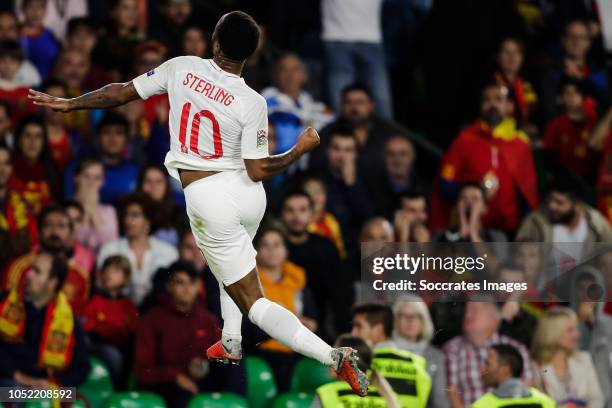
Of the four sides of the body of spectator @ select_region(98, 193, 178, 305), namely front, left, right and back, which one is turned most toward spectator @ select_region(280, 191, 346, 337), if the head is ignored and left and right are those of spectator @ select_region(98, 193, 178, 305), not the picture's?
left

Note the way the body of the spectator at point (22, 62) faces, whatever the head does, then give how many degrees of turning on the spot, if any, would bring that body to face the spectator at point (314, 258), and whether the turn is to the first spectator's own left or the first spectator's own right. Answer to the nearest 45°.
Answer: approximately 45° to the first spectator's own left

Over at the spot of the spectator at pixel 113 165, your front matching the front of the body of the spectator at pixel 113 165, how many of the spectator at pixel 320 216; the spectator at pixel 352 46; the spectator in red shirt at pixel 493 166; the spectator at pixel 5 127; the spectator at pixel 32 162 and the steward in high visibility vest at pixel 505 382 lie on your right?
2

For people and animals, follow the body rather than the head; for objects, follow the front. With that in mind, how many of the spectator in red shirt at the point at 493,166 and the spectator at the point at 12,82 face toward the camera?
2

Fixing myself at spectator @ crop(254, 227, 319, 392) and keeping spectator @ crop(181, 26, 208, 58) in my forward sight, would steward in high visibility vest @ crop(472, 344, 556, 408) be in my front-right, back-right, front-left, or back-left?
back-right

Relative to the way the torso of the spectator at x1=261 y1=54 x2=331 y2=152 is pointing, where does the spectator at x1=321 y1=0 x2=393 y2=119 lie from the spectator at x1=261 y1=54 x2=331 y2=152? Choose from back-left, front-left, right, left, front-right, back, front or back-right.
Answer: back-left

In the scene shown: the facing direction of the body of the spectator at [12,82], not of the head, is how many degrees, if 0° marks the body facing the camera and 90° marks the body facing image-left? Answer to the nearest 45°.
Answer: approximately 0°
